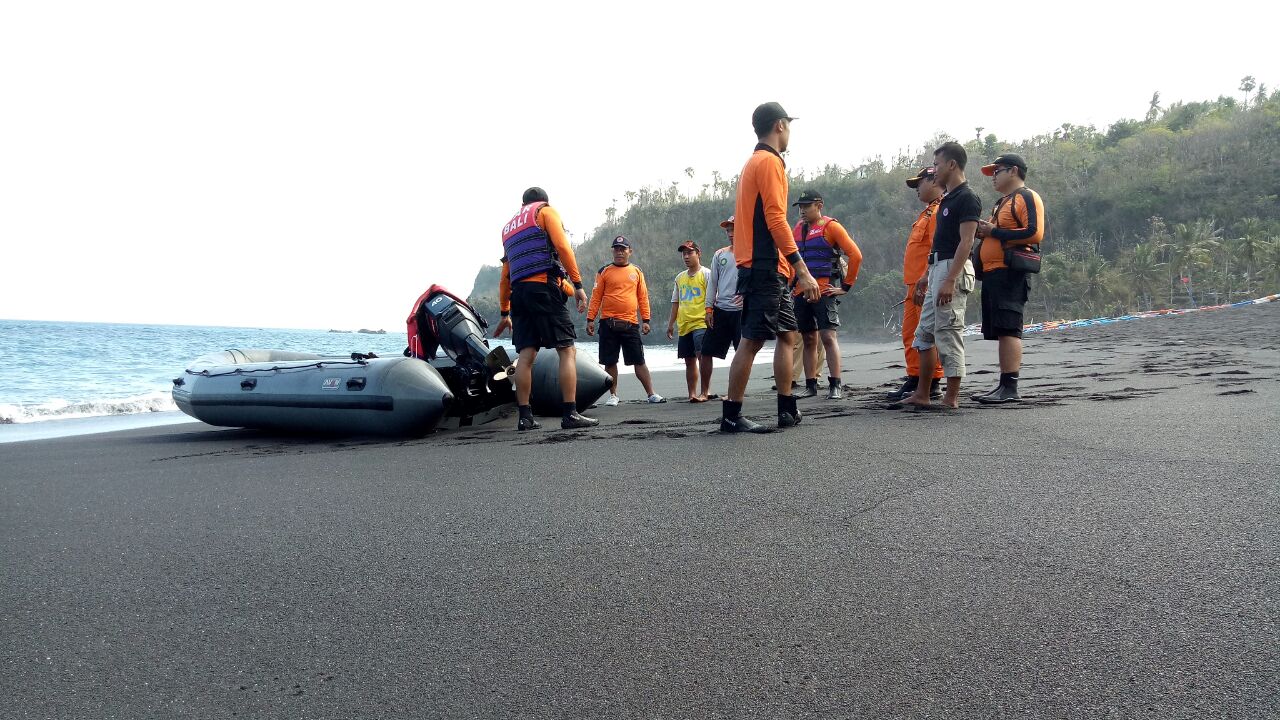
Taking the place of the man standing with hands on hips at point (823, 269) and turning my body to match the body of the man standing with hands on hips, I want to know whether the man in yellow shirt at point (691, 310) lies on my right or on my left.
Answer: on my right

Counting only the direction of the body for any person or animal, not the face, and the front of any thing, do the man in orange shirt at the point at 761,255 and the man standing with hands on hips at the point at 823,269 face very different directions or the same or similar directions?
very different directions

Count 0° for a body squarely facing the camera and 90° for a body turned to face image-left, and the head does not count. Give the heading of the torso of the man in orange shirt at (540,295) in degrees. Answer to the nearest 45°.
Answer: approximately 225°

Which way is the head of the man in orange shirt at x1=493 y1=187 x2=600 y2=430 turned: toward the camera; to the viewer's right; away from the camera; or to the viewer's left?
away from the camera

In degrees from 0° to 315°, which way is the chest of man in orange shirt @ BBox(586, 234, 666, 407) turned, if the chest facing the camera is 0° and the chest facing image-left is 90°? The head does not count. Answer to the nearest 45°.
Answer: approximately 0°

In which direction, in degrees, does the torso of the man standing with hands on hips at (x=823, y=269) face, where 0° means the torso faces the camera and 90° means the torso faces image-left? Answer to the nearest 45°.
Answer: approximately 45°

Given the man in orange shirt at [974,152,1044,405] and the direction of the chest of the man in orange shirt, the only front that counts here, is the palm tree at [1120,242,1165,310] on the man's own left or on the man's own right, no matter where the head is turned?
on the man's own right

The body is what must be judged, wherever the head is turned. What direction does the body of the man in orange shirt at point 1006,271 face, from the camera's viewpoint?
to the viewer's left

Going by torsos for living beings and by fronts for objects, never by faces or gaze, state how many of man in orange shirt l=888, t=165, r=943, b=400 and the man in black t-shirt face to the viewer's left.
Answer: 2

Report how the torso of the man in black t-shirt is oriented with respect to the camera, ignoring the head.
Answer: to the viewer's left
